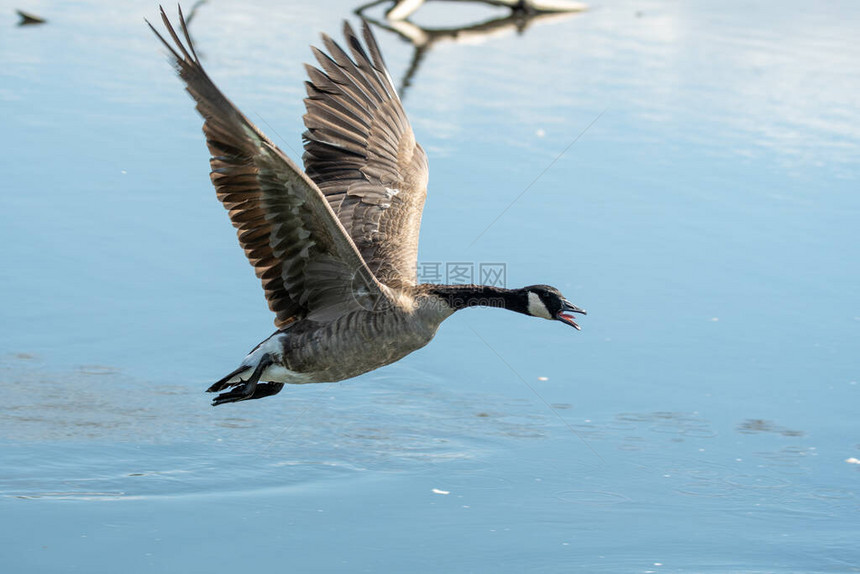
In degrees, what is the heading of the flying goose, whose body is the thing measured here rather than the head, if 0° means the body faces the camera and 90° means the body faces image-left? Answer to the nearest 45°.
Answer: approximately 270°
